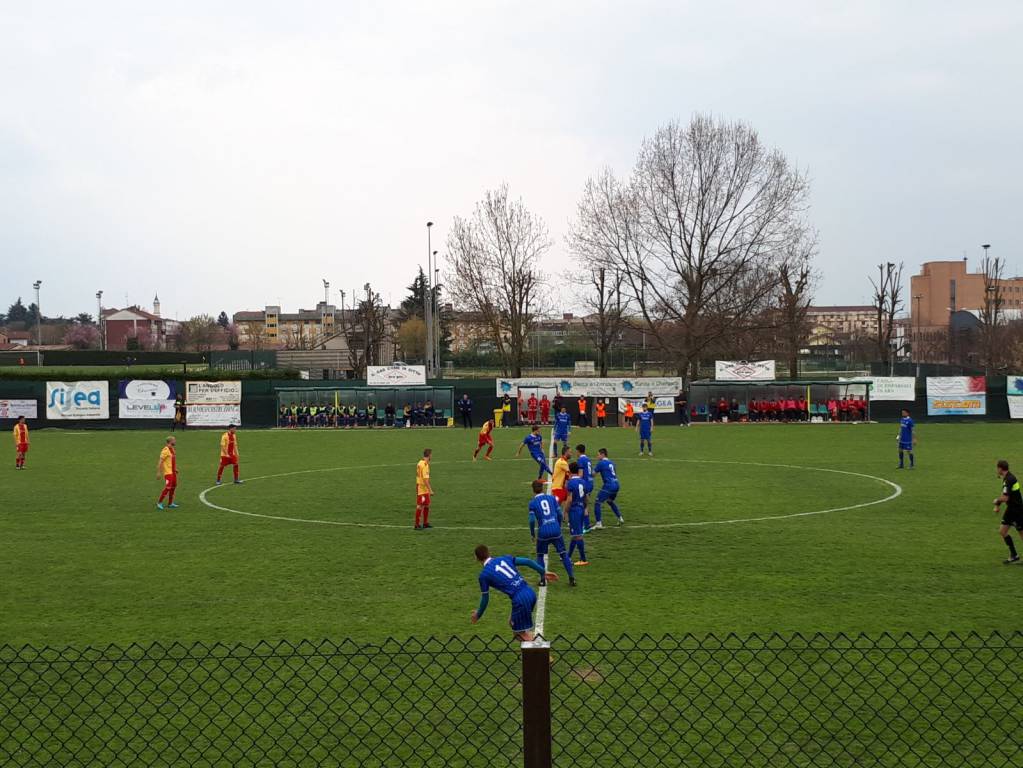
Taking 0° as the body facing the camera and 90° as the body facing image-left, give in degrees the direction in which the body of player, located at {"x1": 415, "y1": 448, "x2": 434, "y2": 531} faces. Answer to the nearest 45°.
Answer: approximately 270°

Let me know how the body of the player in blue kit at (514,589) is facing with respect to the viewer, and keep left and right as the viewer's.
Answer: facing away from the viewer and to the left of the viewer

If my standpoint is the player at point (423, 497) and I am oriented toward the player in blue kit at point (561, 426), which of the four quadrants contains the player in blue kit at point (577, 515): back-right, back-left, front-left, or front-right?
back-right

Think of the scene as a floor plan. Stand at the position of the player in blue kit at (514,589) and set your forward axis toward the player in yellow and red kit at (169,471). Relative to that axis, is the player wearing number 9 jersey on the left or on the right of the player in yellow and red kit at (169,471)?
right

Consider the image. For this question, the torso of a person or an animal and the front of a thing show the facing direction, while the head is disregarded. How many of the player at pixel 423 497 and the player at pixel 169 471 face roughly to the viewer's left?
0

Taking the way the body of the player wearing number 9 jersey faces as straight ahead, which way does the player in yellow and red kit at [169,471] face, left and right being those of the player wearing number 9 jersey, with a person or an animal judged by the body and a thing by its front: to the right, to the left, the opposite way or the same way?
to the right

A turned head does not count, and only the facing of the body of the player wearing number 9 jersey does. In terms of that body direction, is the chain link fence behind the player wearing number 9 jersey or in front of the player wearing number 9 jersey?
behind

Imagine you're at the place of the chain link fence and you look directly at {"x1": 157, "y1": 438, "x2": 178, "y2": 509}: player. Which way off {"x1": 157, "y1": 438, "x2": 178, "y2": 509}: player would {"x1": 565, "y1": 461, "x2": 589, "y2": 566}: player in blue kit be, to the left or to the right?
right

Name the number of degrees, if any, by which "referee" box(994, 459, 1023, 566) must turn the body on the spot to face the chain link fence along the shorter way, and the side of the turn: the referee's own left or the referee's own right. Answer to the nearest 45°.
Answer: approximately 90° to the referee's own left

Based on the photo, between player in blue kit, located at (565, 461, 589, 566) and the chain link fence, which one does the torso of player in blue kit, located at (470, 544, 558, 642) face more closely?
the player in blue kit

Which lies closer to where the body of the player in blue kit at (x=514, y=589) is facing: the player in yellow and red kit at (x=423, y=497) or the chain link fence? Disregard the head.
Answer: the player in yellow and red kit

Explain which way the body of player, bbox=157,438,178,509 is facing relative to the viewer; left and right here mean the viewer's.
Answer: facing to the right of the viewer

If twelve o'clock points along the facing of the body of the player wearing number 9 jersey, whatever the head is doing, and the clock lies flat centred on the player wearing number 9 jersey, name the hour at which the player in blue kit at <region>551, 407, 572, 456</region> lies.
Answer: The player in blue kit is roughly at 12 o'clock from the player wearing number 9 jersey.
